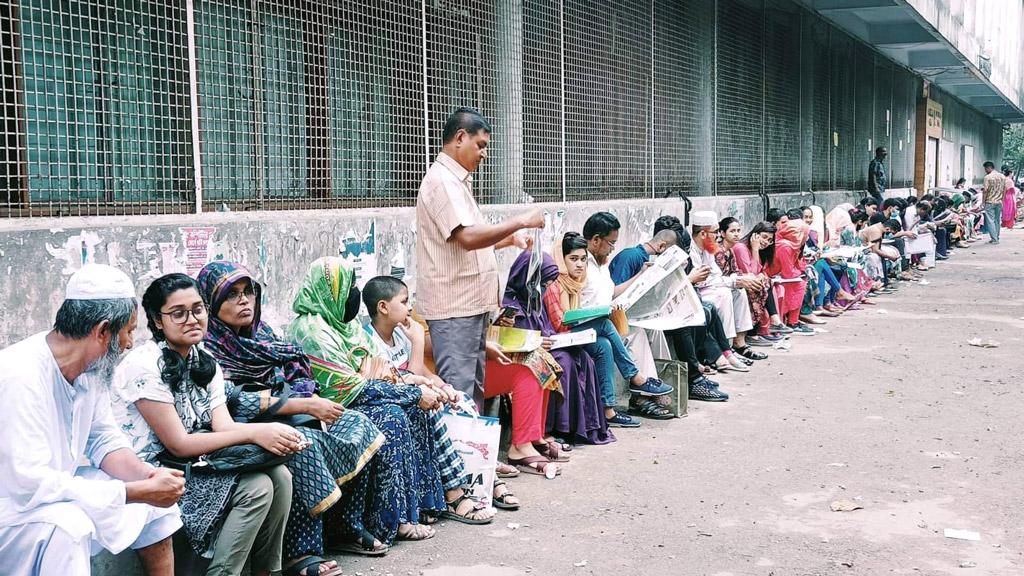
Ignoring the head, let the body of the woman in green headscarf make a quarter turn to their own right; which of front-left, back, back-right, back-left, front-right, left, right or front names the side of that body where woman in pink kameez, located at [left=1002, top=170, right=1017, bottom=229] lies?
back-left

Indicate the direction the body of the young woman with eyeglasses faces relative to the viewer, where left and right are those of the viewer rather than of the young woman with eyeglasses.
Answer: facing the viewer and to the right of the viewer

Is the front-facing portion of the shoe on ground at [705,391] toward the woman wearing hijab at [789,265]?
no

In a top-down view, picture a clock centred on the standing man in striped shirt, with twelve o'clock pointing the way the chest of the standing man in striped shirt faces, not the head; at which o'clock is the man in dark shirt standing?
The man in dark shirt standing is roughly at 10 o'clock from the standing man in striped shirt.

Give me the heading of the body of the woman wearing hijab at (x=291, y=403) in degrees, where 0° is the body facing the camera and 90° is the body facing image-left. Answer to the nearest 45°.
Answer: approximately 315°

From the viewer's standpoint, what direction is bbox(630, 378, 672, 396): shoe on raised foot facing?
to the viewer's right

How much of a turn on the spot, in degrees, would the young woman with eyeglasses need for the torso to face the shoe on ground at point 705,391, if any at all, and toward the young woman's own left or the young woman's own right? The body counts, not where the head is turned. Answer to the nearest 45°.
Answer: approximately 90° to the young woman's own left

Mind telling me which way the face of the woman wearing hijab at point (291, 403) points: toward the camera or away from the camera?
toward the camera

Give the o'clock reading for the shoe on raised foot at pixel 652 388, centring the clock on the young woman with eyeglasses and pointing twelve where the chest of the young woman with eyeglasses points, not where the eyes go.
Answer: The shoe on raised foot is roughly at 9 o'clock from the young woman with eyeglasses.

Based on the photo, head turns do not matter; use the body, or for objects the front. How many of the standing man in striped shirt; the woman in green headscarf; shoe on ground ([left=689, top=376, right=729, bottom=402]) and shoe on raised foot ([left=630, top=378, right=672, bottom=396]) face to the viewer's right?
4

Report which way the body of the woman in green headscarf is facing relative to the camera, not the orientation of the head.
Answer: to the viewer's right

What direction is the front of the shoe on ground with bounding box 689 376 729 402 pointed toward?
to the viewer's right

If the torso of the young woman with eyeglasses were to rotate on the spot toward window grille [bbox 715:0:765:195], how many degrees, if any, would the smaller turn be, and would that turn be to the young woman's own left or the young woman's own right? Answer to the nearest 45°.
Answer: approximately 90° to the young woman's own left

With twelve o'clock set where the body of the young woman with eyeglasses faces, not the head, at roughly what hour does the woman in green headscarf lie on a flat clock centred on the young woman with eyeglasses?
The woman in green headscarf is roughly at 9 o'clock from the young woman with eyeglasses.

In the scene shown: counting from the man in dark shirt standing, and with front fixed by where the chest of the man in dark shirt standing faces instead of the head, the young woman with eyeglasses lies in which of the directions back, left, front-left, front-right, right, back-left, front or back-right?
front-right

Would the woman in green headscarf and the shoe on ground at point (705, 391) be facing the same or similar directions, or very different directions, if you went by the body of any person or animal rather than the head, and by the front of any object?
same or similar directions

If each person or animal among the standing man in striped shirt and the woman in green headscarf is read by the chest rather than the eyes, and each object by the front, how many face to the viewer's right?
2

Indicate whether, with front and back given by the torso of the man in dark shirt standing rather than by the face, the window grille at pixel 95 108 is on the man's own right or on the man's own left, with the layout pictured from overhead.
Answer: on the man's own right

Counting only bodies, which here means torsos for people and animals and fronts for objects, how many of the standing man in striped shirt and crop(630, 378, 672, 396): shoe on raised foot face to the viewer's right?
2

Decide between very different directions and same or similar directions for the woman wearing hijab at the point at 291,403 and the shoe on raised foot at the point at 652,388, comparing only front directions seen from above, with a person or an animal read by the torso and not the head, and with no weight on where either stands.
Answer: same or similar directions

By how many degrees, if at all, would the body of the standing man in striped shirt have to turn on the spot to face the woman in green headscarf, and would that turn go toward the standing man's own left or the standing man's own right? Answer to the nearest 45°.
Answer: approximately 135° to the standing man's own right

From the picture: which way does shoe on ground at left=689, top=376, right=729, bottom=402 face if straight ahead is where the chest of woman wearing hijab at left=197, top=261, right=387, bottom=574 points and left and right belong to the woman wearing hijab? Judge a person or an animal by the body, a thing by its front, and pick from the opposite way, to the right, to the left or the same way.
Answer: the same way
